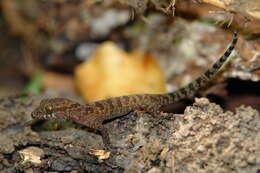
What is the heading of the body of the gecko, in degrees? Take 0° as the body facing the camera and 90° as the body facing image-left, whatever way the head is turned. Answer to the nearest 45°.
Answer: approximately 90°

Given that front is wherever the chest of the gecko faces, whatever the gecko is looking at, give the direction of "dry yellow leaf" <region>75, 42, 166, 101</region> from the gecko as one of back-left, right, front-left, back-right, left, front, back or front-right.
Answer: right
